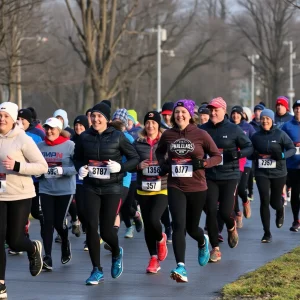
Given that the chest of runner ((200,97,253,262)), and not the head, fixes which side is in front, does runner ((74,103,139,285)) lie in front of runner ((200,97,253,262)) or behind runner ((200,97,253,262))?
in front

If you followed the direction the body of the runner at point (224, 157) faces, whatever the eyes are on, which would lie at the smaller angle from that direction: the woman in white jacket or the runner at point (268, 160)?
the woman in white jacket

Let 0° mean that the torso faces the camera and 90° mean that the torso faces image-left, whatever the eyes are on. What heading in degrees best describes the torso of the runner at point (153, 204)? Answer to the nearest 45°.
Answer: approximately 0°

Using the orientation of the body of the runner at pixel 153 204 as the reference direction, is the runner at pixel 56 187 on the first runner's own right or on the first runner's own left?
on the first runner's own right

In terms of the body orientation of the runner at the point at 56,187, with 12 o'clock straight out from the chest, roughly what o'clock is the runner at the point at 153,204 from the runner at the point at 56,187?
the runner at the point at 153,204 is roughly at 8 o'clock from the runner at the point at 56,187.

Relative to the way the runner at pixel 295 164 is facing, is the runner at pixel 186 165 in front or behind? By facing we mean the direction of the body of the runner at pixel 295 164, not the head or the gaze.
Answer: in front

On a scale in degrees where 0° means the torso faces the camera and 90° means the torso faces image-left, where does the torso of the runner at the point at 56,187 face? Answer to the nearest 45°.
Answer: approximately 45°

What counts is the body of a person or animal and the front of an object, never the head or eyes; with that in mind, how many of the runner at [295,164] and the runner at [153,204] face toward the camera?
2
